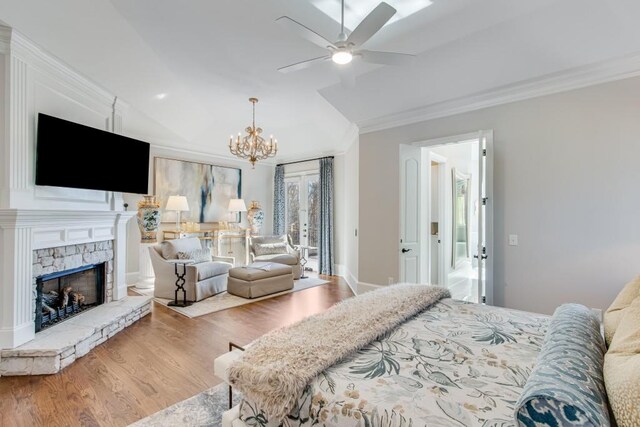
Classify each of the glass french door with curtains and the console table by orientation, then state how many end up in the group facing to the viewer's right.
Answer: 0

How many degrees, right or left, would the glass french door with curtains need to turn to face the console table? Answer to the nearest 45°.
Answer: approximately 45° to its right

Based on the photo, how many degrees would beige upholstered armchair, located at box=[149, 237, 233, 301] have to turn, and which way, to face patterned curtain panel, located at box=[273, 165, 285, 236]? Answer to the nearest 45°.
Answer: approximately 90° to its left

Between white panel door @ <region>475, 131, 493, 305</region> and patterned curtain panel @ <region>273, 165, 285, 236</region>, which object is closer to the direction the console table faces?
the white panel door

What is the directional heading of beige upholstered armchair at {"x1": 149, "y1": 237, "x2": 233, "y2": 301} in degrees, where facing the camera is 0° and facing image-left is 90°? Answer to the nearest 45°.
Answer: approximately 315°

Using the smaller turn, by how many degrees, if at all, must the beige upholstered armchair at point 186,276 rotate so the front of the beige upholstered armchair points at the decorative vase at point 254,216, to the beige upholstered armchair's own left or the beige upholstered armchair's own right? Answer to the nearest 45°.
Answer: approximately 90° to the beige upholstered armchair's own left

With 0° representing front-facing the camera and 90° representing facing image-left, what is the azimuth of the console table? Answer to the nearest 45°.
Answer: approximately 0°

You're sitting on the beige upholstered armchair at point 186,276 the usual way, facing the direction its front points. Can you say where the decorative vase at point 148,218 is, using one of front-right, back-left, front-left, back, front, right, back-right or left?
back

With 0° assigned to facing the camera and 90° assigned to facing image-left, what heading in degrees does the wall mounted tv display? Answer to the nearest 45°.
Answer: approximately 315°

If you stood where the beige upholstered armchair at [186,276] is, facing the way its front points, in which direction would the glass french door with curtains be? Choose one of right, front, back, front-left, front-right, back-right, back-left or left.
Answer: left

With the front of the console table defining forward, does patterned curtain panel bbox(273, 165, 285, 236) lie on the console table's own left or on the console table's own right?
on the console table's own left

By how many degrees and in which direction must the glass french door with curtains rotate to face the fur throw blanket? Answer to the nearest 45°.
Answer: approximately 45° to its left
